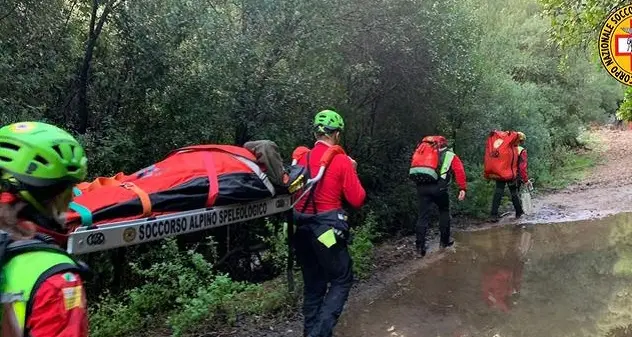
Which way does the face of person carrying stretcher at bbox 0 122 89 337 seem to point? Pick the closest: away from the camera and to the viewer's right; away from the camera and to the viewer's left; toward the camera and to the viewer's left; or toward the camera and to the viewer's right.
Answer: away from the camera and to the viewer's right

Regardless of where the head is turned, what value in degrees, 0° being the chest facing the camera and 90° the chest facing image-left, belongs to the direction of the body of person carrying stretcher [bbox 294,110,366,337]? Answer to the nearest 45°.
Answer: approximately 225°

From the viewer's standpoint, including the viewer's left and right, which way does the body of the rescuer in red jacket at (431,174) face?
facing away from the viewer and to the right of the viewer

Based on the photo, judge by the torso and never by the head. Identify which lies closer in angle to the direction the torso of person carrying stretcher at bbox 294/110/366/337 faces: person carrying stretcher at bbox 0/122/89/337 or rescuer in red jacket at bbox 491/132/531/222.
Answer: the rescuer in red jacket

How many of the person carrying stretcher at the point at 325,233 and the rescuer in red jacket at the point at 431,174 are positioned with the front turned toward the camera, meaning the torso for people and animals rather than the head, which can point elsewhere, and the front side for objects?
0

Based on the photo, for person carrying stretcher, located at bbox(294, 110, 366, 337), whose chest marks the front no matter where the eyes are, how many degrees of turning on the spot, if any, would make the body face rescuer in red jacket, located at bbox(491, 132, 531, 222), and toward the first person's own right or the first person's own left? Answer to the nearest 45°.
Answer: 0° — they already face them

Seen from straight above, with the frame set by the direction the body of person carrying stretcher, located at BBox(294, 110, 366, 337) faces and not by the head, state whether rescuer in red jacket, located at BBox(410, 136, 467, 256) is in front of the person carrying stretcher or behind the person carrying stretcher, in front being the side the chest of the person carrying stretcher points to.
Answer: in front

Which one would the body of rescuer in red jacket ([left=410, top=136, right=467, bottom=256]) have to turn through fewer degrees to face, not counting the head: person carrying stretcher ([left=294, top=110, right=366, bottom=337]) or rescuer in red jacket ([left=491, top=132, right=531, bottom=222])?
the rescuer in red jacket
